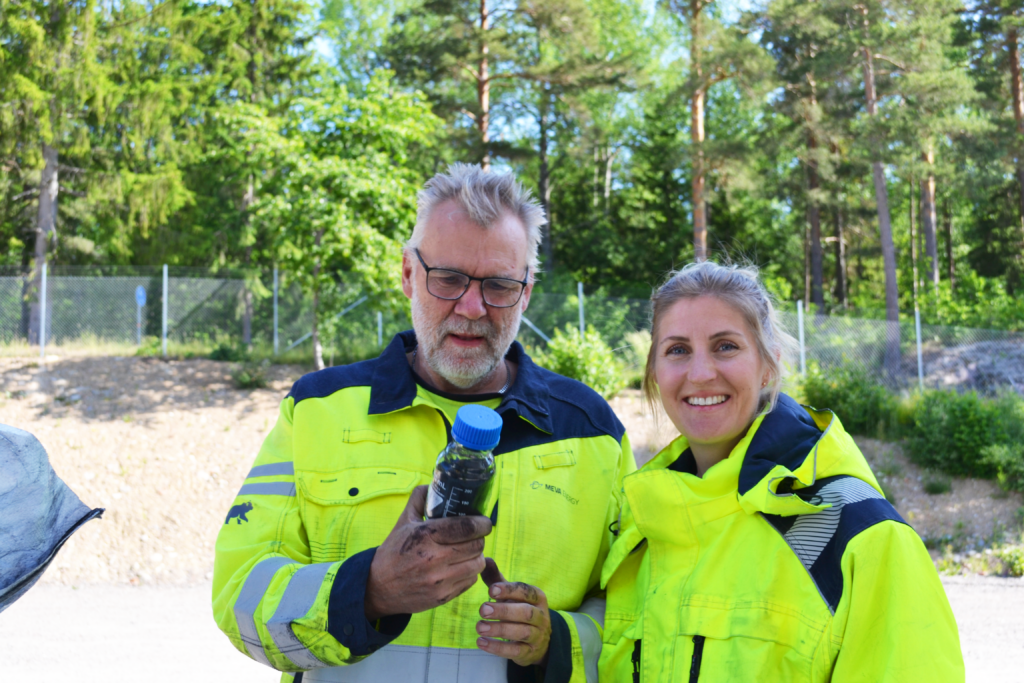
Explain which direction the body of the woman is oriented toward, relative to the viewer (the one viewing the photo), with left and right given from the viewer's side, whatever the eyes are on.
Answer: facing the viewer and to the left of the viewer

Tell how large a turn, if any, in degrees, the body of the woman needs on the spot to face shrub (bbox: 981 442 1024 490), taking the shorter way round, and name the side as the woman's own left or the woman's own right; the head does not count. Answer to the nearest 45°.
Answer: approximately 135° to the woman's own right

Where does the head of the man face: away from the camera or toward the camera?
toward the camera

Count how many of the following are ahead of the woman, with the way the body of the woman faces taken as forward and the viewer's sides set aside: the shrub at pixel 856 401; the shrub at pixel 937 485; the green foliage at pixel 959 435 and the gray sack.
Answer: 1

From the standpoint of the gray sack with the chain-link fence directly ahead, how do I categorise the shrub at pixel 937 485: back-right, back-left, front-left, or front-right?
front-right

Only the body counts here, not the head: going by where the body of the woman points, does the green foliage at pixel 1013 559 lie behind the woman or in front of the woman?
behind

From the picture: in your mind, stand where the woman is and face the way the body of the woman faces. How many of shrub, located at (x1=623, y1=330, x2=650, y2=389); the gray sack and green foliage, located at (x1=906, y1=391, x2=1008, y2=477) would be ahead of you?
1

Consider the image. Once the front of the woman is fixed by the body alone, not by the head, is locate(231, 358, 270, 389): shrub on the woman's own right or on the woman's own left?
on the woman's own right

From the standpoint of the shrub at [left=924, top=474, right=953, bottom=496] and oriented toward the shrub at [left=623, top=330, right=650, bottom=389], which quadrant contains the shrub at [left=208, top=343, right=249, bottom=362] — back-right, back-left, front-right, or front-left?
front-left

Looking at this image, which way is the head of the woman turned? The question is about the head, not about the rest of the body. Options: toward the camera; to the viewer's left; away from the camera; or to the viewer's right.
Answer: toward the camera

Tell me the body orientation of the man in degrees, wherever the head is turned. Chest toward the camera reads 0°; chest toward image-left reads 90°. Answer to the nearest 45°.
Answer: approximately 0°

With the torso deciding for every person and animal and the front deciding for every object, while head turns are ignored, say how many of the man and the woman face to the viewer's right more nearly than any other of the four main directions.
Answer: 0

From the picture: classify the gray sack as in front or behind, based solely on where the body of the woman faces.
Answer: in front

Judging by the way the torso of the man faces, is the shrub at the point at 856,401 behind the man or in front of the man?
behind

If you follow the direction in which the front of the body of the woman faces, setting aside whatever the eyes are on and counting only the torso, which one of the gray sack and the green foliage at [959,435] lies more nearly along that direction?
the gray sack

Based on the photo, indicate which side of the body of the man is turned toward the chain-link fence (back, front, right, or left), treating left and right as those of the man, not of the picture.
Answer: back

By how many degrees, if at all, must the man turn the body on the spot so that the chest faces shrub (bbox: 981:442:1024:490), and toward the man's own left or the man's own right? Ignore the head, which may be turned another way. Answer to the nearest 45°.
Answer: approximately 135° to the man's own left

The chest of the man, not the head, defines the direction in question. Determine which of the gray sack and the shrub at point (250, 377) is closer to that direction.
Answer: the gray sack
